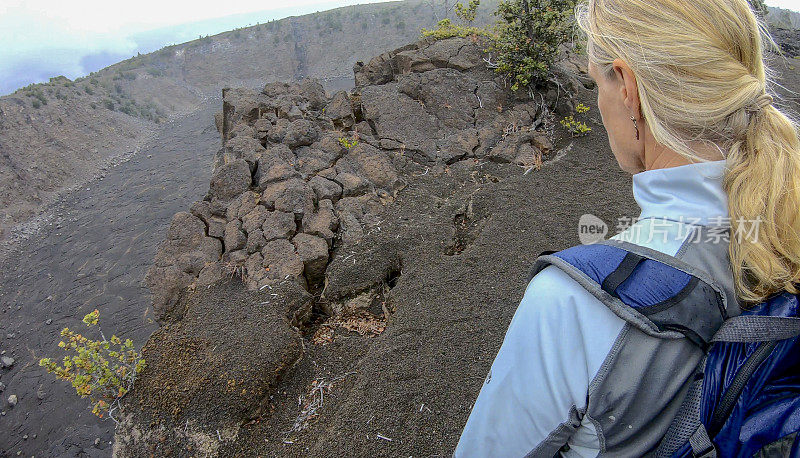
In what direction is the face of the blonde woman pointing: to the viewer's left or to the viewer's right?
to the viewer's left

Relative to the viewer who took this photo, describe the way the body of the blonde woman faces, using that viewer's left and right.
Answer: facing away from the viewer and to the left of the viewer

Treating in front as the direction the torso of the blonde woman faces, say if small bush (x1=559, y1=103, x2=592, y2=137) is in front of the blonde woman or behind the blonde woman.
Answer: in front

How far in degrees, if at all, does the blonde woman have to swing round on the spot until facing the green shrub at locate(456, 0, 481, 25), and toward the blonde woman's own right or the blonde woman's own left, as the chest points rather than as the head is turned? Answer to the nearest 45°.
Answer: approximately 45° to the blonde woman's own right

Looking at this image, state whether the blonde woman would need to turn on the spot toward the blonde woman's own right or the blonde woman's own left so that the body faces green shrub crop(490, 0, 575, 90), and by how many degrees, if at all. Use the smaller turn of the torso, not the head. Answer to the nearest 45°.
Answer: approximately 45° to the blonde woman's own right

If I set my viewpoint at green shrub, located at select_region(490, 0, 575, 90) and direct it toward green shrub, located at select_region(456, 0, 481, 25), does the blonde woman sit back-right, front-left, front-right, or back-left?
back-left

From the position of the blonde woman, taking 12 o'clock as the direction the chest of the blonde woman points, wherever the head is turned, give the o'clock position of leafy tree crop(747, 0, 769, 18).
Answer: The leafy tree is roughly at 2 o'clock from the blonde woman.
